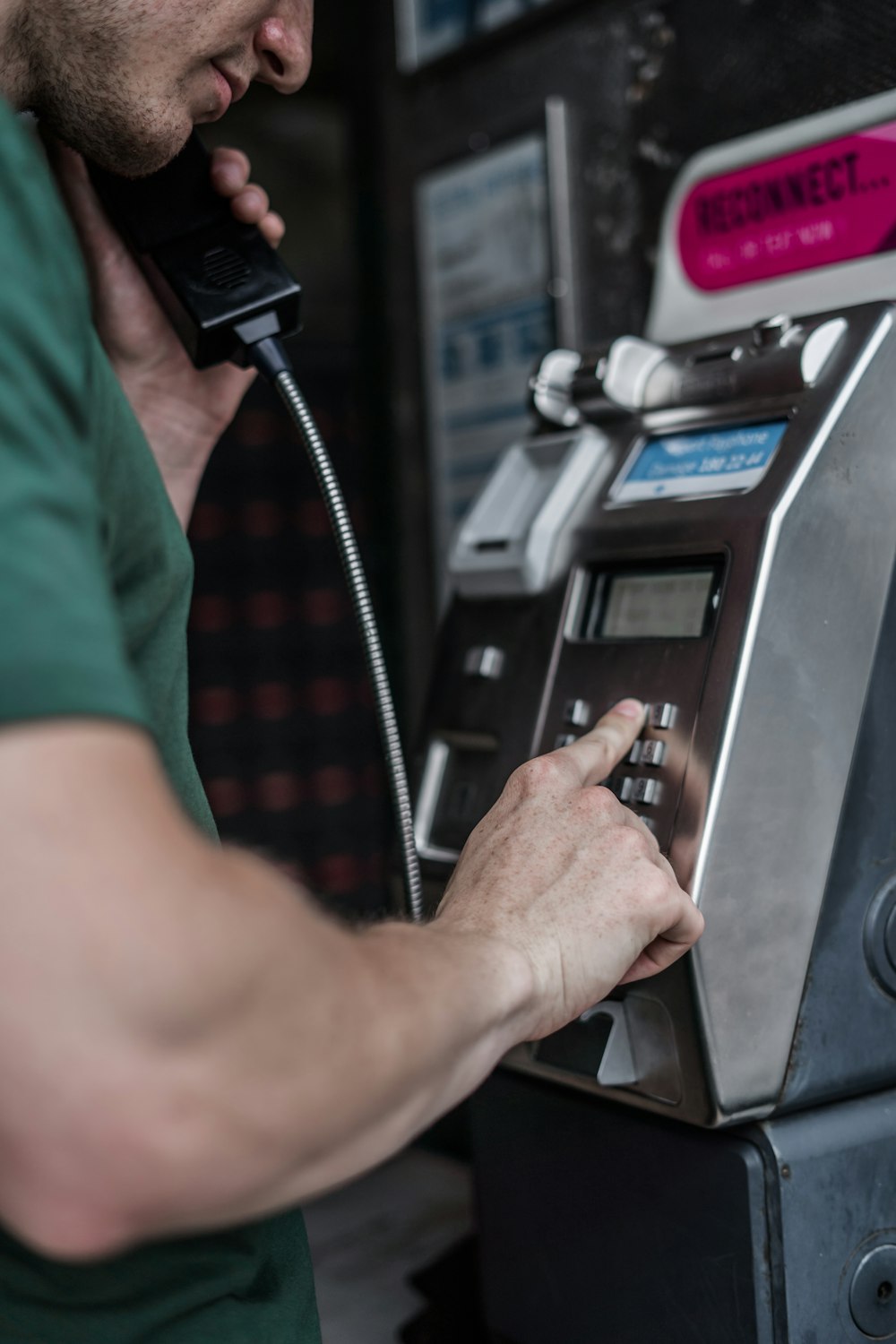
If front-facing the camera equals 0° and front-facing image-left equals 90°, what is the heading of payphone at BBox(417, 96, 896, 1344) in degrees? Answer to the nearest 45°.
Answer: approximately 45°

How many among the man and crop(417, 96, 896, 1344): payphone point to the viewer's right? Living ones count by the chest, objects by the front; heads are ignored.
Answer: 1

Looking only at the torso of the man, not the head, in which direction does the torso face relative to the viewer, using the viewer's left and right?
facing to the right of the viewer

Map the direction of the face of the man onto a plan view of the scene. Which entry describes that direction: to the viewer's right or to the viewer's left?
to the viewer's right
